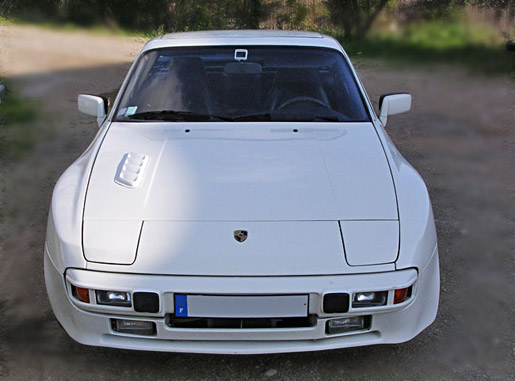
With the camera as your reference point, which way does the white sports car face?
facing the viewer
